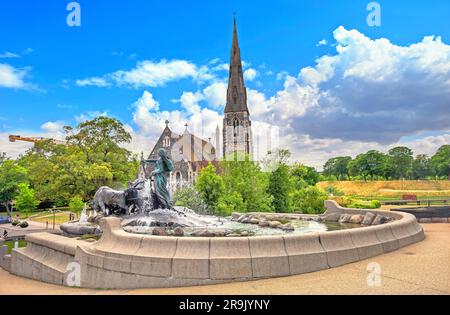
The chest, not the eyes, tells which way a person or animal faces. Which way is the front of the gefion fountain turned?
to the viewer's left

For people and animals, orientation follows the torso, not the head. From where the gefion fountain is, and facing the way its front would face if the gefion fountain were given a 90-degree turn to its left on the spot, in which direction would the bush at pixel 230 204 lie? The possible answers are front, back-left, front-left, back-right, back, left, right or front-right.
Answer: back

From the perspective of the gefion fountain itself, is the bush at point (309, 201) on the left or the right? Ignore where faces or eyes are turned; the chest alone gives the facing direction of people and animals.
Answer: on its right

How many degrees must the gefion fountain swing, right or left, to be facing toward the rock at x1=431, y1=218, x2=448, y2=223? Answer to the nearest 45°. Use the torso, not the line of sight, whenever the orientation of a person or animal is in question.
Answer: approximately 135° to its right

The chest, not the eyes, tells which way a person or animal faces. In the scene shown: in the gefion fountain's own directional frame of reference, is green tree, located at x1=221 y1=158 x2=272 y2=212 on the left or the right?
on its right

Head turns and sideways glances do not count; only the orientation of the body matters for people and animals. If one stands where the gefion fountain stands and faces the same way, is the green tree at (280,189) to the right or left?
on its right
